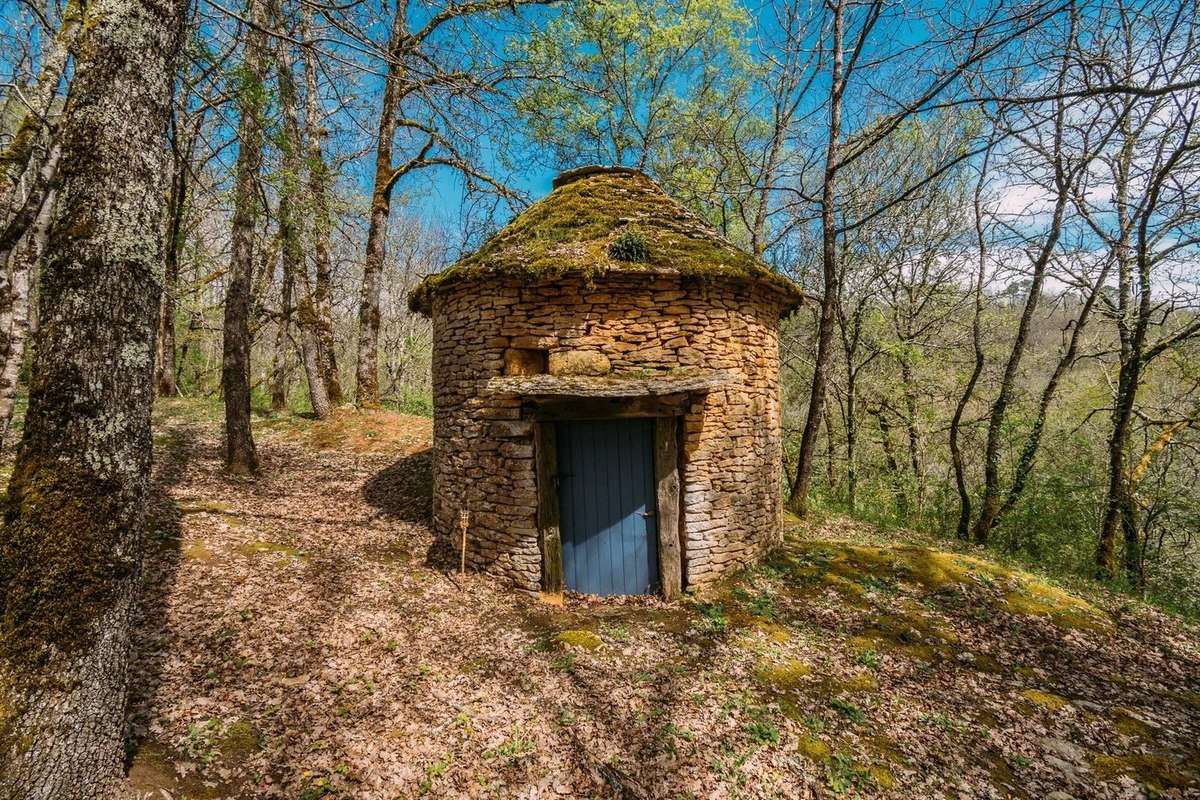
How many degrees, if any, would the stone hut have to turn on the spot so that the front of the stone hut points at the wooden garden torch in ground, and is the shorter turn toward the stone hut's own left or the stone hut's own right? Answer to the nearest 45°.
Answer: approximately 90° to the stone hut's own right

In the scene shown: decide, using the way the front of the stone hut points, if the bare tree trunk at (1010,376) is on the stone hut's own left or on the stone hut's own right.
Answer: on the stone hut's own left

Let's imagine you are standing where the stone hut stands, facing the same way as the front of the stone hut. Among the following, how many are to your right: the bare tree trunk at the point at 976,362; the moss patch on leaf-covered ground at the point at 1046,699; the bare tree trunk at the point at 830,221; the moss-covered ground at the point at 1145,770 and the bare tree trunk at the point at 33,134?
1

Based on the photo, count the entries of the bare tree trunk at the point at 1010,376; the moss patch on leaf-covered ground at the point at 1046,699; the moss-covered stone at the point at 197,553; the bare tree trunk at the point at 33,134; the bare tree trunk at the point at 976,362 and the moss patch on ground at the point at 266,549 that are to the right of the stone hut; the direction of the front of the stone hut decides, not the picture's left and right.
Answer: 3

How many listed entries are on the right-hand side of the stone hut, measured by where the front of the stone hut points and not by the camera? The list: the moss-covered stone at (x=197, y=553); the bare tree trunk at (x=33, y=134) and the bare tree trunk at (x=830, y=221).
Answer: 2

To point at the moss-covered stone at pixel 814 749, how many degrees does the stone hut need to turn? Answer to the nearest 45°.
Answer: approximately 45° to its left

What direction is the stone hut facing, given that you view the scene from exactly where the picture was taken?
facing the viewer

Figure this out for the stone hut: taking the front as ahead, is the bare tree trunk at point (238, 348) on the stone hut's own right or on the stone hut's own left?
on the stone hut's own right

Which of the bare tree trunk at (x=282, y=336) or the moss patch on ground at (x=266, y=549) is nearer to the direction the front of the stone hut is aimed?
the moss patch on ground

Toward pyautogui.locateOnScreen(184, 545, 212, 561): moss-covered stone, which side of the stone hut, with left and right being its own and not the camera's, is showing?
right

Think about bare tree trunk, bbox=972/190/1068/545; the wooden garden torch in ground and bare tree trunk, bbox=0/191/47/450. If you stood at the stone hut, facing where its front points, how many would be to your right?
2

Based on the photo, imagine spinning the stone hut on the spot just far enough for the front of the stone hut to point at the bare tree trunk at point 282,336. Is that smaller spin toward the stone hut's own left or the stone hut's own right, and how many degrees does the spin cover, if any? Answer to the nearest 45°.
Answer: approximately 135° to the stone hut's own right

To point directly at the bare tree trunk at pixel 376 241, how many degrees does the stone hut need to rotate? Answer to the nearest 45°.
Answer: approximately 135° to its right

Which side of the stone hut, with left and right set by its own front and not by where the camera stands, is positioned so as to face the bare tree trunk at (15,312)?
right
